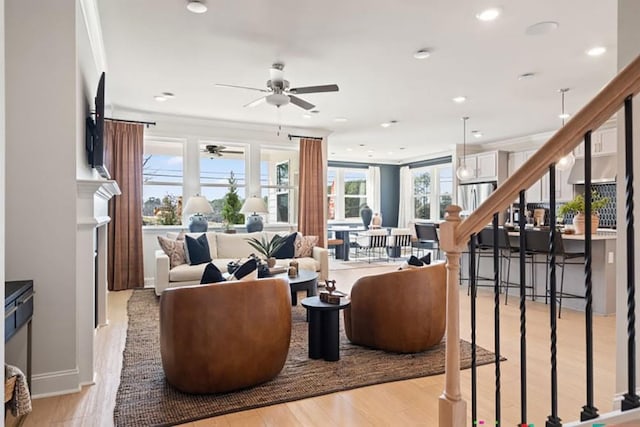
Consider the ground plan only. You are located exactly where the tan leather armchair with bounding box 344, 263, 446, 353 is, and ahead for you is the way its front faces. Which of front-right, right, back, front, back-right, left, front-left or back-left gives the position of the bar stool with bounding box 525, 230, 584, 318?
right

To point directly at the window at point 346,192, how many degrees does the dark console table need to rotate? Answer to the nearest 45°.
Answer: approximately 90° to its left

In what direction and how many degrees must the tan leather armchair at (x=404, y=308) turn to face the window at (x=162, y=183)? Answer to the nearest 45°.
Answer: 0° — it already faces it

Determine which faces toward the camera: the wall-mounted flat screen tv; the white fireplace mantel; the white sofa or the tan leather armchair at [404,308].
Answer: the white sofa

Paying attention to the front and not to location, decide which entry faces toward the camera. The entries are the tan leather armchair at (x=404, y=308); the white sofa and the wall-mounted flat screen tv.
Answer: the white sofa

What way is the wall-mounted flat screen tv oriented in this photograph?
to the viewer's right

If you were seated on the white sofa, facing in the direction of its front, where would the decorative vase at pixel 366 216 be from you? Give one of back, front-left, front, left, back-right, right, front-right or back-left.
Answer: back-left

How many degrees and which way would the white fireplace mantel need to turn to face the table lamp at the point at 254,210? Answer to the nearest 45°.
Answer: approximately 45° to its left

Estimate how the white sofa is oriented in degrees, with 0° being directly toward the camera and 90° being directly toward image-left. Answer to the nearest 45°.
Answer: approximately 0°

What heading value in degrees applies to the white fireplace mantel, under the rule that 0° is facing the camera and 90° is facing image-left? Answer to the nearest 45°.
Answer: approximately 270°

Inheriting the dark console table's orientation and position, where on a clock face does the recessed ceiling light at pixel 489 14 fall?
The recessed ceiling light is roughly at 11 o'clock from the dark console table.

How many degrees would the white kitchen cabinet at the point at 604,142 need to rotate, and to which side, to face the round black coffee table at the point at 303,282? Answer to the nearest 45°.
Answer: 0° — it already faces it

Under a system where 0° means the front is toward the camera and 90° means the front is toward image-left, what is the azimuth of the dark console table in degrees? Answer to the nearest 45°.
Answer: approximately 315°
